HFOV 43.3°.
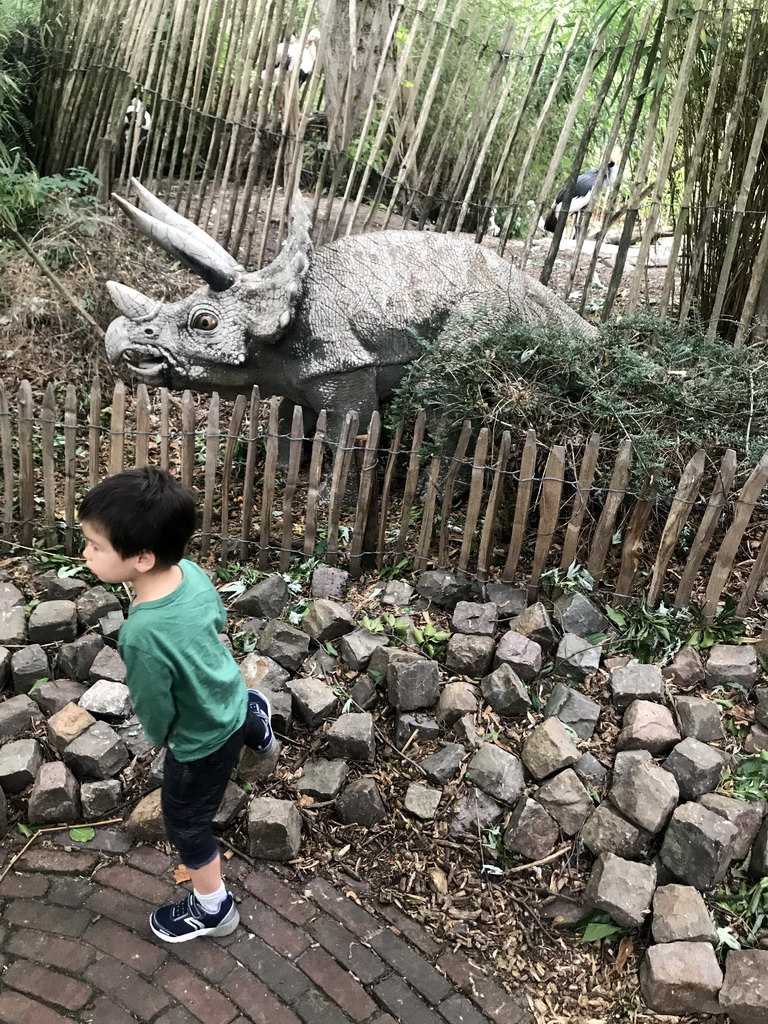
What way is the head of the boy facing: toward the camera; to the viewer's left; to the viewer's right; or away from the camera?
to the viewer's left

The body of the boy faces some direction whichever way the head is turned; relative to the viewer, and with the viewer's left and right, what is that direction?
facing to the left of the viewer

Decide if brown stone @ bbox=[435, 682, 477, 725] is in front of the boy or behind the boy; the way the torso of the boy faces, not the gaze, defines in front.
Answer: behind

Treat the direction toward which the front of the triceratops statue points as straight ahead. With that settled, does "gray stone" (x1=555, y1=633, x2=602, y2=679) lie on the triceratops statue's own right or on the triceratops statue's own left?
on the triceratops statue's own left

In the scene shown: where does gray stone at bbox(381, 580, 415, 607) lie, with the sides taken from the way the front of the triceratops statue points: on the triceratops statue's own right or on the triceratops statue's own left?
on the triceratops statue's own left

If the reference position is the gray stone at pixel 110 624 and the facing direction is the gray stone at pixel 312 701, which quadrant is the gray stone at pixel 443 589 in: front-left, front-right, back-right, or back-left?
front-left

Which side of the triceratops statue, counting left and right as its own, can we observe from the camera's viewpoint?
left
